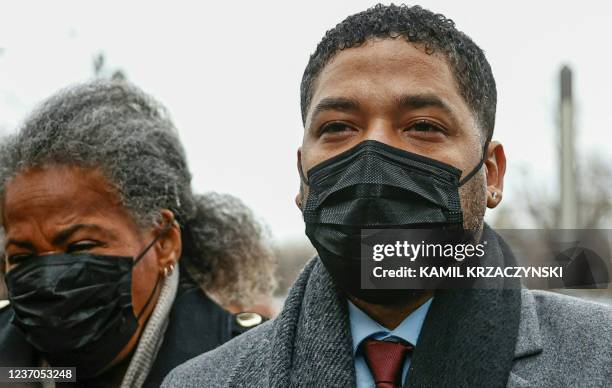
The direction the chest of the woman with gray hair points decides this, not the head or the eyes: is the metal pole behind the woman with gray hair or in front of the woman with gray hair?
behind

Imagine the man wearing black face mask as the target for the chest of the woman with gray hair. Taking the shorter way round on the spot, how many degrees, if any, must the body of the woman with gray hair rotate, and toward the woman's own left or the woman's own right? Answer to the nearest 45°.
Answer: approximately 90° to the woman's own left

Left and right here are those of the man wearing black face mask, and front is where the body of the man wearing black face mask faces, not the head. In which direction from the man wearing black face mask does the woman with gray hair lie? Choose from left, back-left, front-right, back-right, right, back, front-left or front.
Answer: back-right

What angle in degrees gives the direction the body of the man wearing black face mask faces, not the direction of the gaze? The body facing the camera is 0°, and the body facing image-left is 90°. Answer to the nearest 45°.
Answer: approximately 0°

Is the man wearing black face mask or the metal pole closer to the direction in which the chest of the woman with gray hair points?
the man wearing black face mask

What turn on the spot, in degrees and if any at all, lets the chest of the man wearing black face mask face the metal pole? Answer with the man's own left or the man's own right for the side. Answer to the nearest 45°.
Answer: approximately 180°
